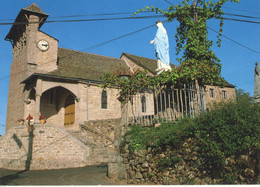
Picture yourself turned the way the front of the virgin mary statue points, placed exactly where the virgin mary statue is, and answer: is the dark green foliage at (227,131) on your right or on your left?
on your left

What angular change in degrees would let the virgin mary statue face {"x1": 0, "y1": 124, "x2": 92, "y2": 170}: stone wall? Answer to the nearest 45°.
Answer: approximately 45° to its right
